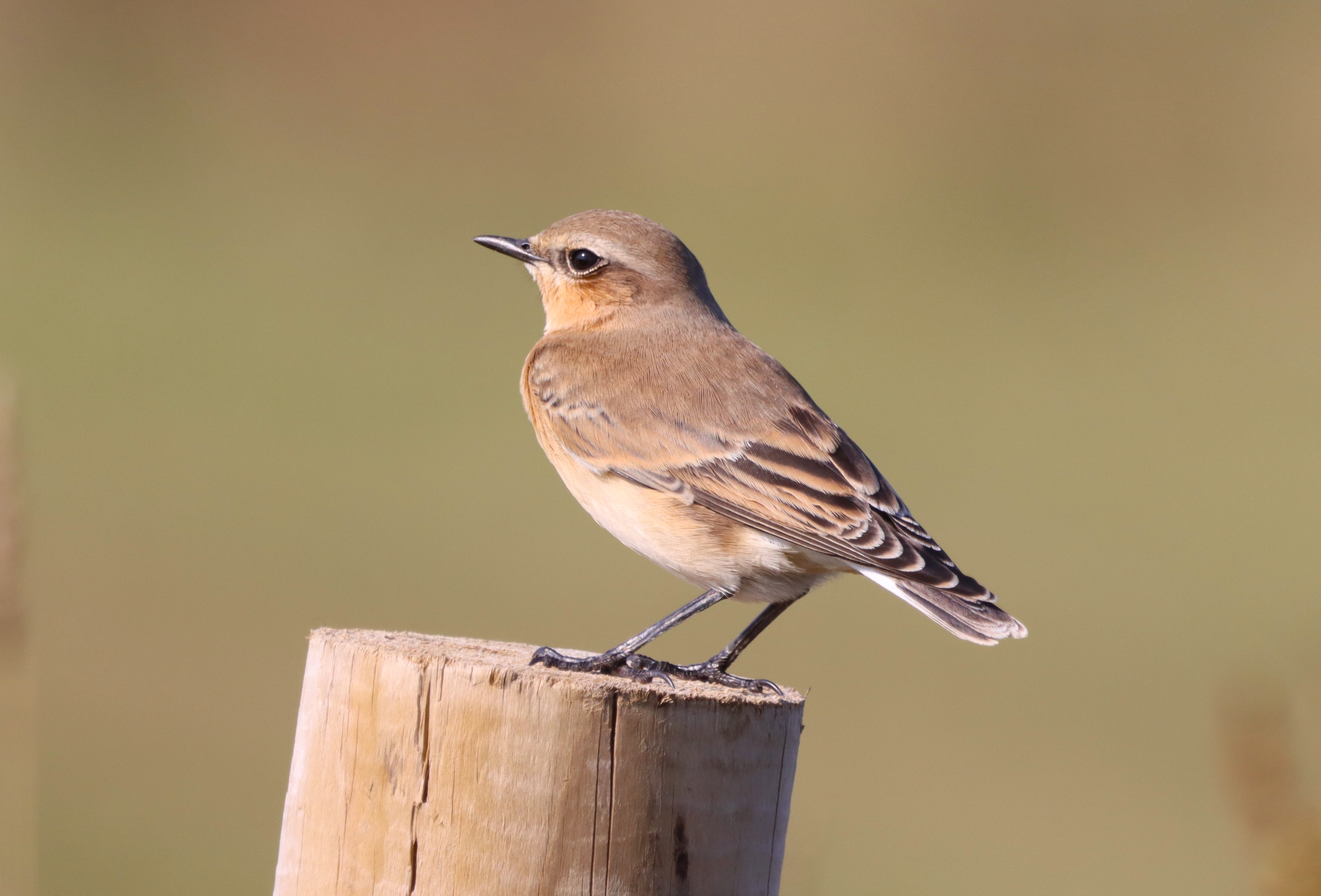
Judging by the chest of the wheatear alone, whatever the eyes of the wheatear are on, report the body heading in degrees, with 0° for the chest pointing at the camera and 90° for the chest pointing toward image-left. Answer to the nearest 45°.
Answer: approximately 90°
